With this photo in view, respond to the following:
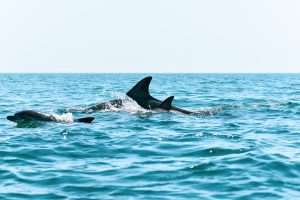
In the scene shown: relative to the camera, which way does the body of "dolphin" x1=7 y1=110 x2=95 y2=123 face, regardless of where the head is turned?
to the viewer's left

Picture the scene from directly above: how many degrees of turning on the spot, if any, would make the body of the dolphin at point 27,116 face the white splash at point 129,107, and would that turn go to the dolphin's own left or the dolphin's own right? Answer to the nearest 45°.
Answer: approximately 135° to the dolphin's own right
